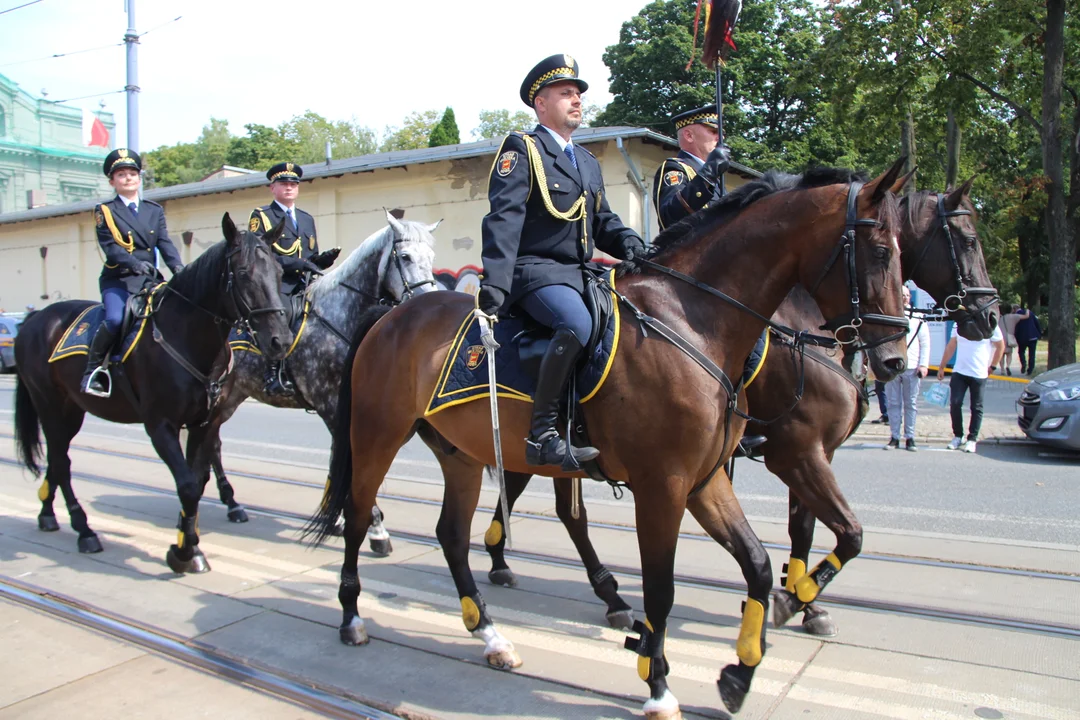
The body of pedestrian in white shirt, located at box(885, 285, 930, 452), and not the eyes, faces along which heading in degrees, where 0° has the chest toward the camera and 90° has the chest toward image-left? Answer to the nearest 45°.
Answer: approximately 0°

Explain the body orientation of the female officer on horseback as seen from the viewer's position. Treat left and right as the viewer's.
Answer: facing the viewer and to the right of the viewer

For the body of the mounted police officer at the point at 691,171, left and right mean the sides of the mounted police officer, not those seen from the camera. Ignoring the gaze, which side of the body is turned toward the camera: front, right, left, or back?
right

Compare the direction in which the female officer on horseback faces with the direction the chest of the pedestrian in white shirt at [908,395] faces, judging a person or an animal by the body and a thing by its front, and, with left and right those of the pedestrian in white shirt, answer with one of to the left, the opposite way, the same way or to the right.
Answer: to the left

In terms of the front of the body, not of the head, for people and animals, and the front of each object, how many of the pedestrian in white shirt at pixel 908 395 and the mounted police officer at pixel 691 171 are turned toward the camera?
1

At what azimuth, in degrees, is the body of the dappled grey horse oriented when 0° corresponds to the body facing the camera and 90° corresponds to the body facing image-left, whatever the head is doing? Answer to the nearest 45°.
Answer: approximately 315°

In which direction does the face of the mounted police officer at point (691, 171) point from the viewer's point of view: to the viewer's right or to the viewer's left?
to the viewer's right

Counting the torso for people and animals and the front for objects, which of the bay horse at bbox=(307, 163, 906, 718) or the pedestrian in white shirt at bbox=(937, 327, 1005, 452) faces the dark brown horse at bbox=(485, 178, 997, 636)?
the pedestrian in white shirt

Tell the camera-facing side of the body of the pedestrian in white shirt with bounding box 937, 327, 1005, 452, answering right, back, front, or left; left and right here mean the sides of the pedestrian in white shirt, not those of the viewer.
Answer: front

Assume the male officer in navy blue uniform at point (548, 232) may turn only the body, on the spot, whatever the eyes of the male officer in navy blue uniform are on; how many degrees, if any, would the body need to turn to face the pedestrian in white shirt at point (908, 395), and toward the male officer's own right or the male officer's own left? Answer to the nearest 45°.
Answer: approximately 90° to the male officer's own left

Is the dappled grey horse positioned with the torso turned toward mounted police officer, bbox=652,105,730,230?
yes

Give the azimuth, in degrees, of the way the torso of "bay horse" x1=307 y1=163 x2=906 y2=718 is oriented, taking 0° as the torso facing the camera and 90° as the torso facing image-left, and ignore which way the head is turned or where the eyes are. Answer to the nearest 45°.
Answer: approximately 315°

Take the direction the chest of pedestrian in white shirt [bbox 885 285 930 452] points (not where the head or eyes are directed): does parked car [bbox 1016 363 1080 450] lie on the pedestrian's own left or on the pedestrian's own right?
on the pedestrian's own left
